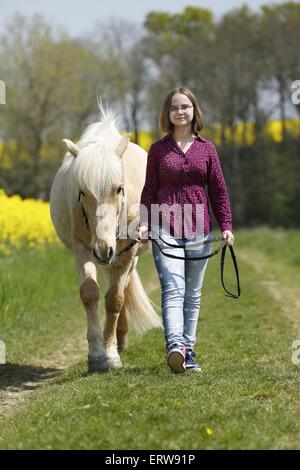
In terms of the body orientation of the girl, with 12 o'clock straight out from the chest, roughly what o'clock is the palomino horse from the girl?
The palomino horse is roughly at 4 o'clock from the girl.

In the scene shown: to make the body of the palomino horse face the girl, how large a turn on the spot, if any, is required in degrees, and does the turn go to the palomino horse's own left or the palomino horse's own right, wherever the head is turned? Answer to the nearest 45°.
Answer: approximately 45° to the palomino horse's own left

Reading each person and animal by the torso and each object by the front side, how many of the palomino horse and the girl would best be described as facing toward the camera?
2

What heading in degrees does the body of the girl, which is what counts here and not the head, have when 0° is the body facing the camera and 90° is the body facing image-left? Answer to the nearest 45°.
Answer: approximately 0°
